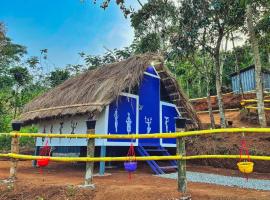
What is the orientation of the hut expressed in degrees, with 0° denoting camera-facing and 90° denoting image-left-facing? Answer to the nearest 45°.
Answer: approximately 315°

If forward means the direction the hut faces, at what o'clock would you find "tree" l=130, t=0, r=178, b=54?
The tree is roughly at 8 o'clock from the hut.

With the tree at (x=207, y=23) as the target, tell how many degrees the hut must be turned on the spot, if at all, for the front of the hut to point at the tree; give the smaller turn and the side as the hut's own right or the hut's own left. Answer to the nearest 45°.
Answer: approximately 90° to the hut's own left

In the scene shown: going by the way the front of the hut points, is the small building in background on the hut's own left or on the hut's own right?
on the hut's own left

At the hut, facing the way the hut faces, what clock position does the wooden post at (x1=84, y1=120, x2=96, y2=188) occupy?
The wooden post is roughly at 2 o'clock from the hut.
